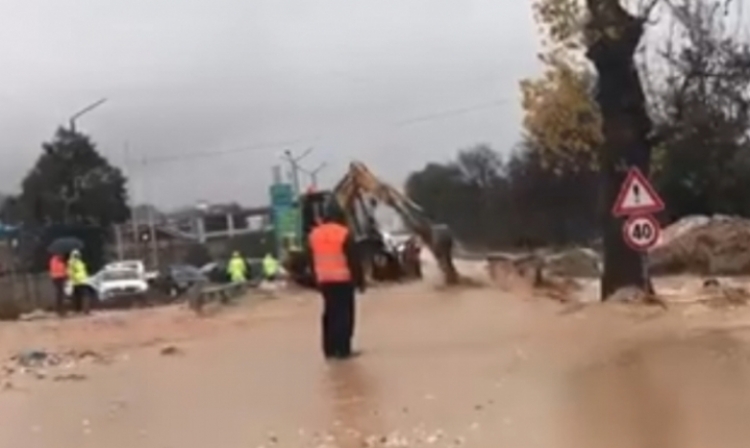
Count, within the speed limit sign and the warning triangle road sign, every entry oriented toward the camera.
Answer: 2

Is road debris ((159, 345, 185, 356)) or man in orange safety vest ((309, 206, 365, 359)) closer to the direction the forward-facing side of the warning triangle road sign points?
the man in orange safety vest

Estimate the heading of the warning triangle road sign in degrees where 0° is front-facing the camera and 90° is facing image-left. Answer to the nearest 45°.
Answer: approximately 0°

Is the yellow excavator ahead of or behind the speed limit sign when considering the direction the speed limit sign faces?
behind
